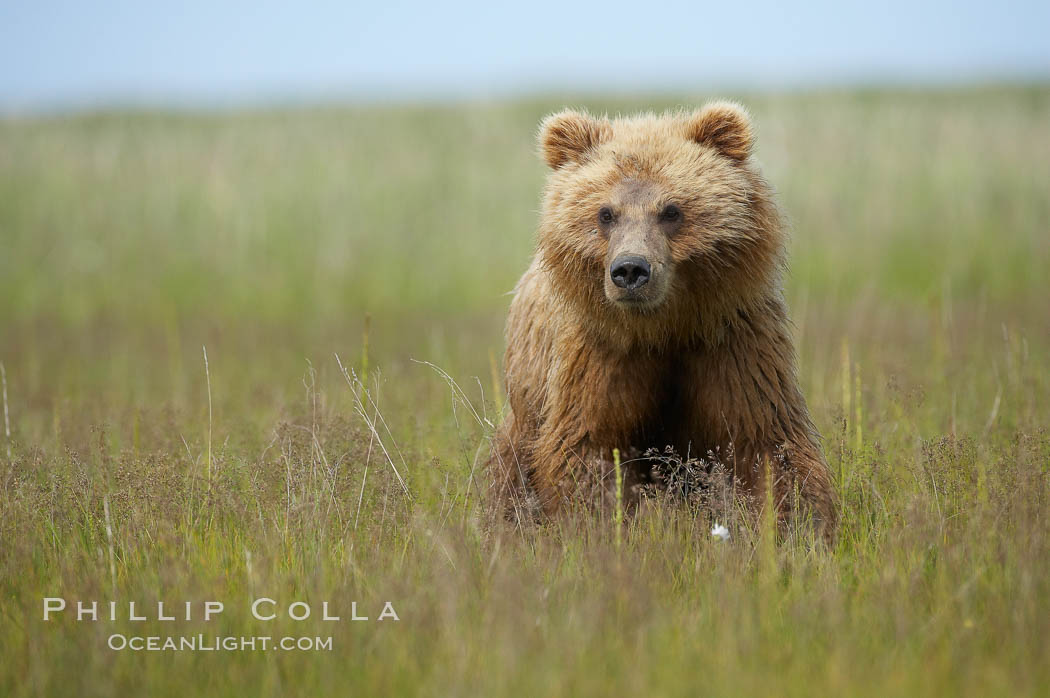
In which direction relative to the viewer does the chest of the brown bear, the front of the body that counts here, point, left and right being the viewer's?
facing the viewer
